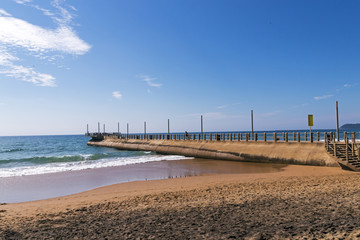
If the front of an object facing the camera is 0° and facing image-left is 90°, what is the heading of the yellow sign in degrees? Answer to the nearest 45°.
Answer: approximately 0°
